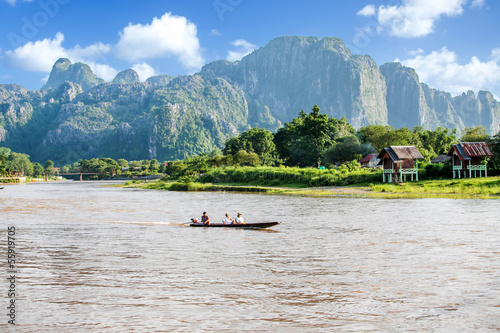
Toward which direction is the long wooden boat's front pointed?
to the viewer's right
